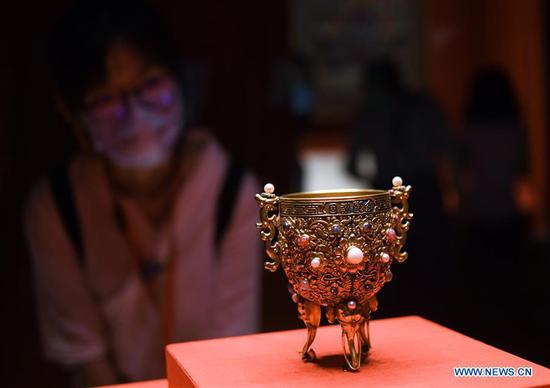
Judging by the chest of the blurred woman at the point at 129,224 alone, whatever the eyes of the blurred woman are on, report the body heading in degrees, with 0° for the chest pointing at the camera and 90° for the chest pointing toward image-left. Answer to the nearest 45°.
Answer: approximately 0°

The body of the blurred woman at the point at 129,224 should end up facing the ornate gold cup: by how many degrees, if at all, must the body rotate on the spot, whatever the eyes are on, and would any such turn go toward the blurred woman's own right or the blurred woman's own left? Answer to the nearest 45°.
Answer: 0° — they already face it
